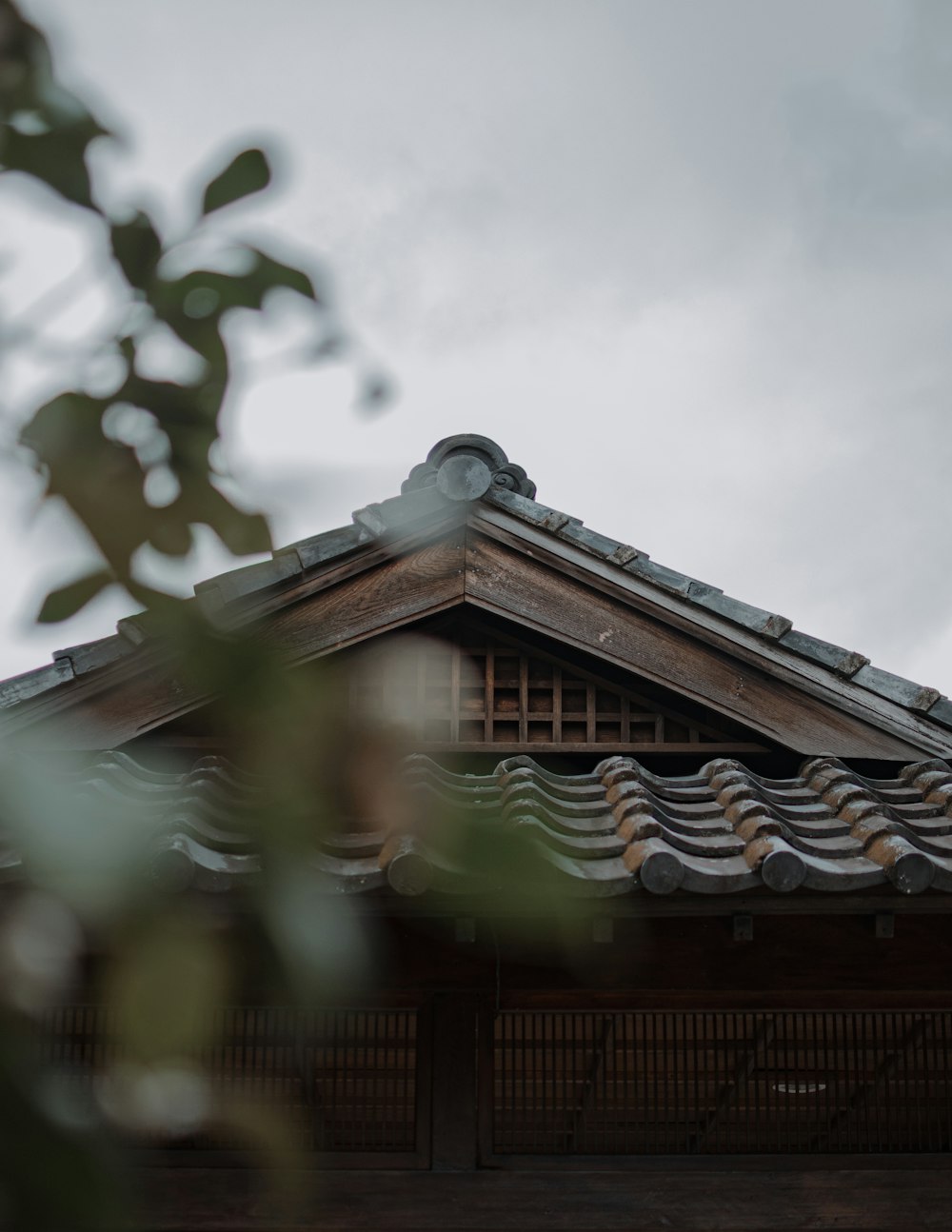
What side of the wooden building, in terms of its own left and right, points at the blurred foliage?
front

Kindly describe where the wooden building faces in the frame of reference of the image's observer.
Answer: facing the viewer
